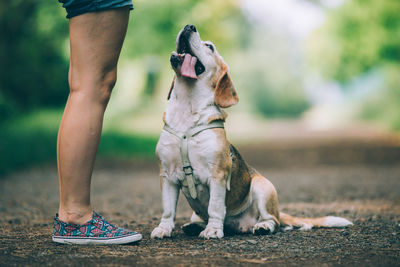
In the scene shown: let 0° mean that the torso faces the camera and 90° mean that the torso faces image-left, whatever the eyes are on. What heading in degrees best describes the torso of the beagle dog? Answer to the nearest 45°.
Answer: approximately 45°
